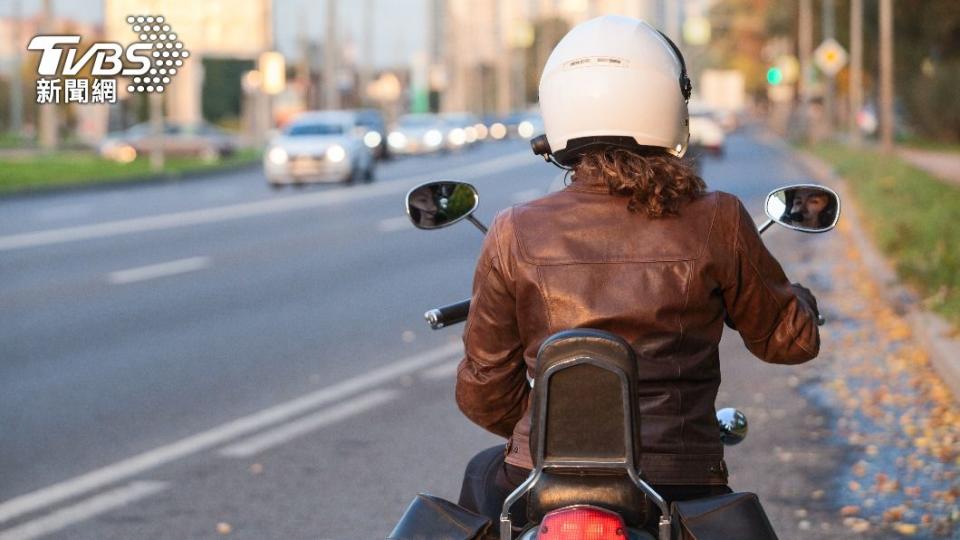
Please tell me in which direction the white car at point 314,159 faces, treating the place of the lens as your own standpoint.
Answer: facing the viewer

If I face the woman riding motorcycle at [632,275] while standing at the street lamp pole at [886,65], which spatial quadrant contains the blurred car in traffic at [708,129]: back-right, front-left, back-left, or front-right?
back-right

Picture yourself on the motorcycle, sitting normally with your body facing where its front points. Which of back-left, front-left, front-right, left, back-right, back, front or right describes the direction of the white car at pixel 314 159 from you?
front

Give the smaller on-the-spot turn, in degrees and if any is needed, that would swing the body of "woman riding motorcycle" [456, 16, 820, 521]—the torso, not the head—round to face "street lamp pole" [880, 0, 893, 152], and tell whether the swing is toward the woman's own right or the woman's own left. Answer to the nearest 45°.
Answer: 0° — they already face it

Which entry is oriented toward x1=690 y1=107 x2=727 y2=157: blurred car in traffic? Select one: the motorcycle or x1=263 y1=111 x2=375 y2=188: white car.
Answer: the motorcycle

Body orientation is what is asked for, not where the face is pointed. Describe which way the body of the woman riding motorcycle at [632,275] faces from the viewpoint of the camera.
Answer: away from the camera

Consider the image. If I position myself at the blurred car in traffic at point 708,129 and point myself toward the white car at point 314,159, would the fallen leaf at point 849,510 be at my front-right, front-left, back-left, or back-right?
front-left

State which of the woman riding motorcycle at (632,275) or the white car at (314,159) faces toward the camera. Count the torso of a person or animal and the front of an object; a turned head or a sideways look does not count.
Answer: the white car

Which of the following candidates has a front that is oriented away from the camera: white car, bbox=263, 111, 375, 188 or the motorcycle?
the motorcycle

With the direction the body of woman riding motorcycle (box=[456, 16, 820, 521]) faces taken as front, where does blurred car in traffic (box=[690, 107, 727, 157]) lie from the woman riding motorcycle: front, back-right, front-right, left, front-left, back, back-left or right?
front

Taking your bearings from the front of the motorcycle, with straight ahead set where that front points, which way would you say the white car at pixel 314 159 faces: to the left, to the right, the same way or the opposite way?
the opposite way

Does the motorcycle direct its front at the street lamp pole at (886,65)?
yes

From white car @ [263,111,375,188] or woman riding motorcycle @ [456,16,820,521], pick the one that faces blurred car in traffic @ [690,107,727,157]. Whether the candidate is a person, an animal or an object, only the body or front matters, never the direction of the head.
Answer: the woman riding motorcycle

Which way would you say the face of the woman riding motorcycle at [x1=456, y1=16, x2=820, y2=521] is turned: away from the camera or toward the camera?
away from the camera

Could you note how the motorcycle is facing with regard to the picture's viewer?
facing away from the viewer

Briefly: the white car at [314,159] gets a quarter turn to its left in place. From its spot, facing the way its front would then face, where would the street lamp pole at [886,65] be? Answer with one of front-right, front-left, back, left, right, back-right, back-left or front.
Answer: front
